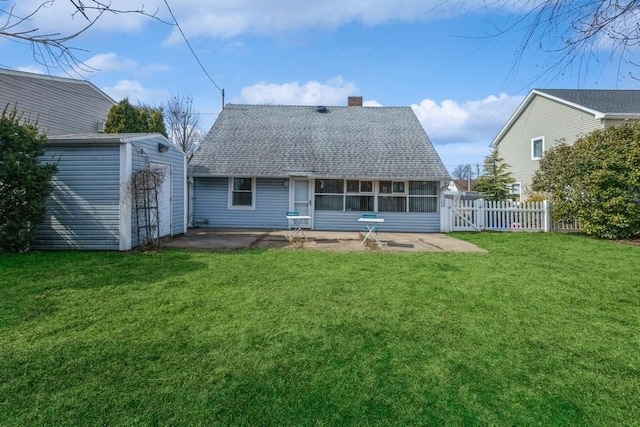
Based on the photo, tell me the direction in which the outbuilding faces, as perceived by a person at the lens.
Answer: facing the viewer and to the right of the viewer

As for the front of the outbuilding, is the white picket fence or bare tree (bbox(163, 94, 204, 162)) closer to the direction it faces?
the white picket fence

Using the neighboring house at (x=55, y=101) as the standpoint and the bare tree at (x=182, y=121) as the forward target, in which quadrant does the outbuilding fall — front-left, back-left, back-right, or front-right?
back-right

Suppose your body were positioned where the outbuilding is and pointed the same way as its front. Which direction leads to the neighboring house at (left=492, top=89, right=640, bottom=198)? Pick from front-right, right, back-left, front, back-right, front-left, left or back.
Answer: front-left

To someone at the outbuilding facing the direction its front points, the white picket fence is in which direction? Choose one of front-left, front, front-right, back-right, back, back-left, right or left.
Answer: front-left

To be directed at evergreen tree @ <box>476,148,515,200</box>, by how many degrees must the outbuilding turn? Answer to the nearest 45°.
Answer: approximately 45° to its left

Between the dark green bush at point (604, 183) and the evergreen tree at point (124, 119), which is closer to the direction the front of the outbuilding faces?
the dark green bush
